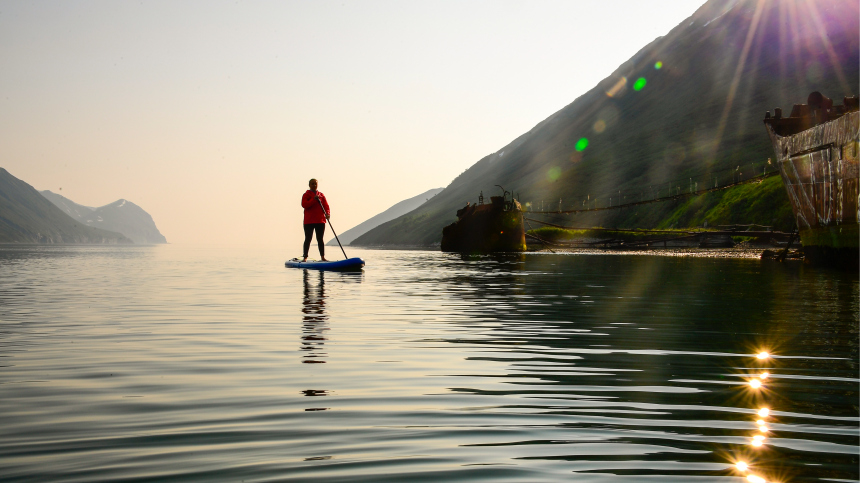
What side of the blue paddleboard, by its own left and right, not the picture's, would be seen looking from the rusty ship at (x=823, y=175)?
front

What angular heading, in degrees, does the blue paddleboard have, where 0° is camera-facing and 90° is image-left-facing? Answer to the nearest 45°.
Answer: approximately 270°
